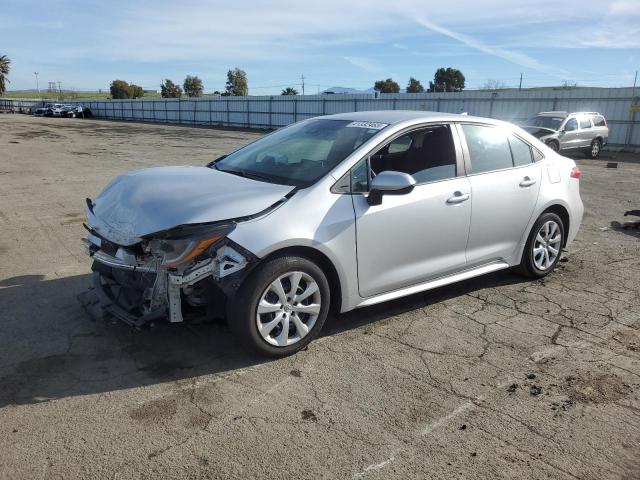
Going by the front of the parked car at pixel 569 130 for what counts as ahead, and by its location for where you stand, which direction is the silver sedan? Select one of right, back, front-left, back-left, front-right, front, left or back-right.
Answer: front-left

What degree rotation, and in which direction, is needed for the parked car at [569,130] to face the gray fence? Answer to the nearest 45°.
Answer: approximately 90° to its right

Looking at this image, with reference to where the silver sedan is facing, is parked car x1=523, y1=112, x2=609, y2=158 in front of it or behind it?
behind

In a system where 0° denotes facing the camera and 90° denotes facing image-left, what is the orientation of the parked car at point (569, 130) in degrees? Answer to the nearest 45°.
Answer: approximately 45°

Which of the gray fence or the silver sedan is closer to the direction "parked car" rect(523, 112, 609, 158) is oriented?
the silver sedan

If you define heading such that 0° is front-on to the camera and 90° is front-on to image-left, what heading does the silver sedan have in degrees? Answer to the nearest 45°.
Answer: approximately 45°

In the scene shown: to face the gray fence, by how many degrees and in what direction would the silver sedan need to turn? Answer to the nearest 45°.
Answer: approximately 135° to its right

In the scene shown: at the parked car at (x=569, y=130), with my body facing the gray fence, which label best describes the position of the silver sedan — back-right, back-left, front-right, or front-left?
back-left

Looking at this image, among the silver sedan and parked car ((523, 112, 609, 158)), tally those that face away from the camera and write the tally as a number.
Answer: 0
